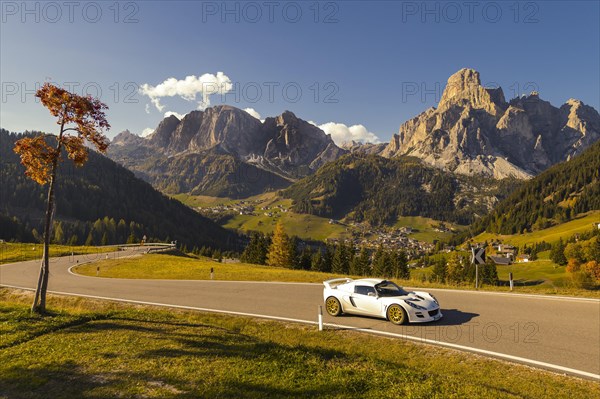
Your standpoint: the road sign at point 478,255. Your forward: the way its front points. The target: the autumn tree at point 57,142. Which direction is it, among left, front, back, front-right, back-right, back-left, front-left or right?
front-right

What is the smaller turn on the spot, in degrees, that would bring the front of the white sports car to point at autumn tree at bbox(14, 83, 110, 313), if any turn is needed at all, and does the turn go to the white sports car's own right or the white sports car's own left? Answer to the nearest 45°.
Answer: approximately 135° to the white sports car's own right

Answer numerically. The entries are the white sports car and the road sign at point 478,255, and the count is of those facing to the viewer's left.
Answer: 0

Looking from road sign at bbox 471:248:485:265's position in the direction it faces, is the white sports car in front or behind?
in front

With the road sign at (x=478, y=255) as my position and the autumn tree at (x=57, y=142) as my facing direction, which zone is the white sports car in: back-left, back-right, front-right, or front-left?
front-left

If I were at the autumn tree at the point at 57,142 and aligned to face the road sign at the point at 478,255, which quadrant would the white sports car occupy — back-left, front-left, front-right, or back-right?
front-right

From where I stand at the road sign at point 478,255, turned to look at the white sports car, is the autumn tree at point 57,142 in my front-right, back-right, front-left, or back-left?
front-right

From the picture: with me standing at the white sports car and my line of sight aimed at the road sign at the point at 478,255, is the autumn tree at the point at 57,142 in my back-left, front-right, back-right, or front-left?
back-left

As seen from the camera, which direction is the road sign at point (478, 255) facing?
toward the camera

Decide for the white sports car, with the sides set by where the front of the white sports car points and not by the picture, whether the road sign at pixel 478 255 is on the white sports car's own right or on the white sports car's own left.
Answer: on the white sports car's own left
